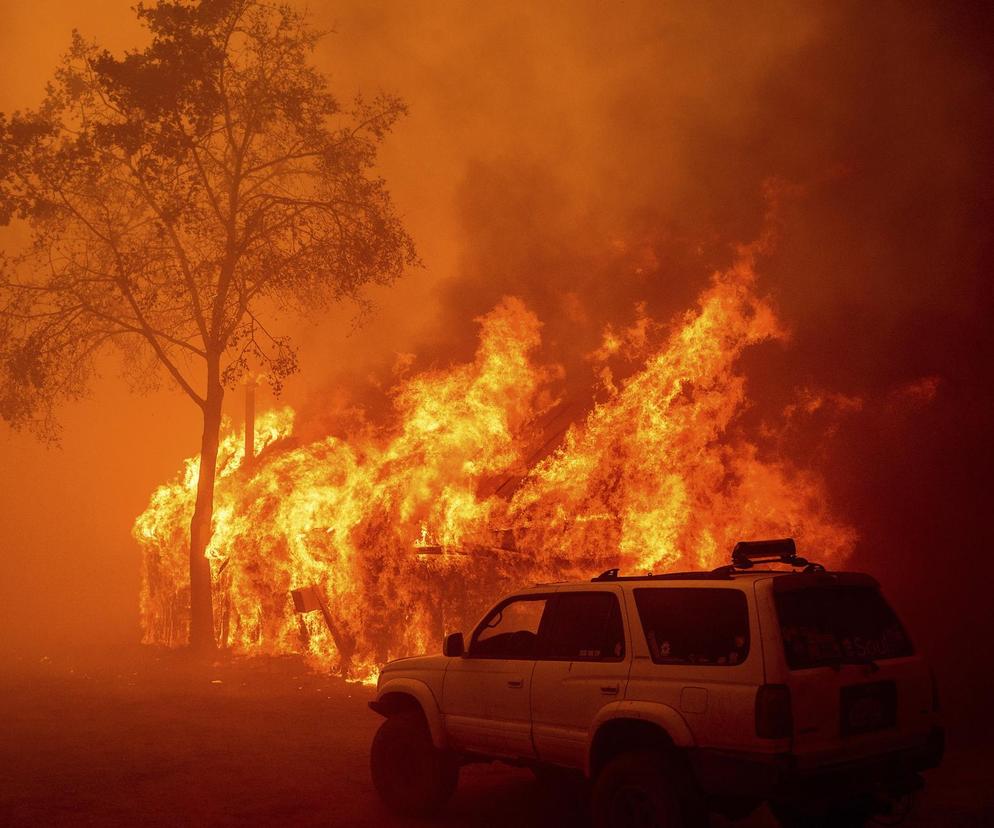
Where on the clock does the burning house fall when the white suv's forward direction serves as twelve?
The burning house is roughly at 1 o'clock from the white suv.

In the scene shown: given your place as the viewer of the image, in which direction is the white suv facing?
facing away from the viewer and to the left of the viewer
